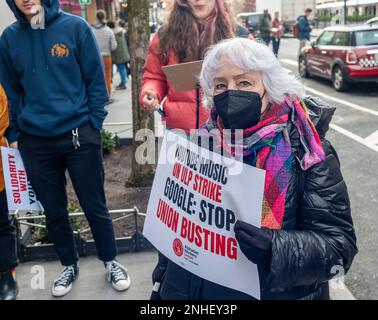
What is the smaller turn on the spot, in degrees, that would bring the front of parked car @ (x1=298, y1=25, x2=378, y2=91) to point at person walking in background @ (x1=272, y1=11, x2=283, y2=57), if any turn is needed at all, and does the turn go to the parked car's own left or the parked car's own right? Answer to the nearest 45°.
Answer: approximately 45° to the parked car's own right

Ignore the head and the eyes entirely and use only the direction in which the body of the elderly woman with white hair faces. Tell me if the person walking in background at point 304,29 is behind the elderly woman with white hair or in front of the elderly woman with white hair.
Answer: behind

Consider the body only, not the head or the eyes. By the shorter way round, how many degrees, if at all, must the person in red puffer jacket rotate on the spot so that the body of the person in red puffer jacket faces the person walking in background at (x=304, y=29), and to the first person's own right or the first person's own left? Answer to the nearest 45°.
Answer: approximately 180°

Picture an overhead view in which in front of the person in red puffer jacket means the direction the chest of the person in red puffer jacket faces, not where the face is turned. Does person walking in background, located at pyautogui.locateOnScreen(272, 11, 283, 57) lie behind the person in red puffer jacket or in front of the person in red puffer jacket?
behind

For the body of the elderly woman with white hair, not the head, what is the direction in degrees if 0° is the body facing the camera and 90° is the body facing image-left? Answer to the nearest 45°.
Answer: approximately 45°
